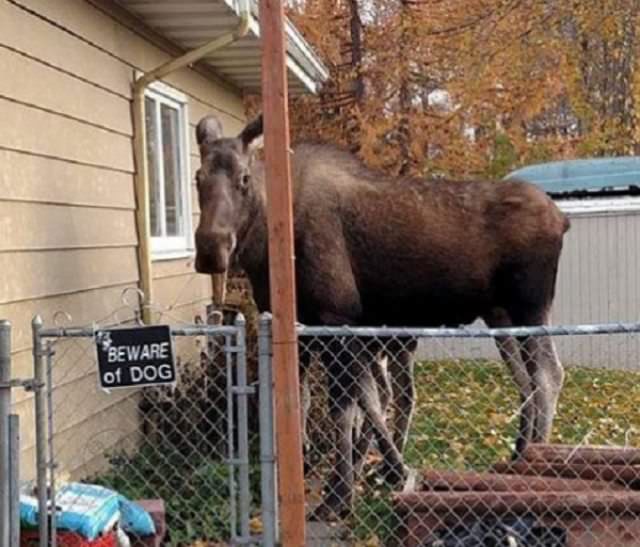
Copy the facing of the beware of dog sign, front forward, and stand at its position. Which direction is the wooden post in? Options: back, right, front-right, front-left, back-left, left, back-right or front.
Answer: front-left

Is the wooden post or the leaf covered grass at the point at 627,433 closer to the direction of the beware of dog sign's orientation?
the wooden post

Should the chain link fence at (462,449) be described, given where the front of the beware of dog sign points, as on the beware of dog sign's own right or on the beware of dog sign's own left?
on the beware of dog sign's own left

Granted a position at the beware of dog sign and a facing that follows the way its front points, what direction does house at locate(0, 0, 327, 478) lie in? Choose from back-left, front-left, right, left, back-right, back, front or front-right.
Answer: back

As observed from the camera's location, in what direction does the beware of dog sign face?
facing the viewer

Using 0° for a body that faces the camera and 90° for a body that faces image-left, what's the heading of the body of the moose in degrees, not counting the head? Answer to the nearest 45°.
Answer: approximately 45°

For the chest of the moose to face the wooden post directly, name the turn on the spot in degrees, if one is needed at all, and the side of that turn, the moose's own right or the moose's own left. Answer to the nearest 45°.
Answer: approximately 45° to the moose's own left

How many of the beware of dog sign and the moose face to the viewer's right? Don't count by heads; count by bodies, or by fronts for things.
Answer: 0
